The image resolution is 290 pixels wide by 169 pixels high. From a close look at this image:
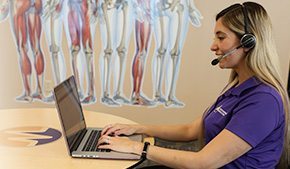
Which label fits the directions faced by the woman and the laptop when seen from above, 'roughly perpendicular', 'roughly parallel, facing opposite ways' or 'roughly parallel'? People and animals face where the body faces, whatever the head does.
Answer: roughly parallel, facing opposite ways

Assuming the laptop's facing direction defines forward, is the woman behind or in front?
in front

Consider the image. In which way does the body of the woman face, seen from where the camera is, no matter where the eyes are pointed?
to the viewer's left

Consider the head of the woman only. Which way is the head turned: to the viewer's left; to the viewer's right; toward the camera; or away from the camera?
to the viewer's left

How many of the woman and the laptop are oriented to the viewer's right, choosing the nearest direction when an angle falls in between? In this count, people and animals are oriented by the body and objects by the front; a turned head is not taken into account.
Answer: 1

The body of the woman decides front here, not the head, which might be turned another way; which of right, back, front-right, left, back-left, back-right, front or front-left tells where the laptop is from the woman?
front

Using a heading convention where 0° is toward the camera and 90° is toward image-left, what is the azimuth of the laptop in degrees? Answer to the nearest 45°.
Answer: approximately 270°
